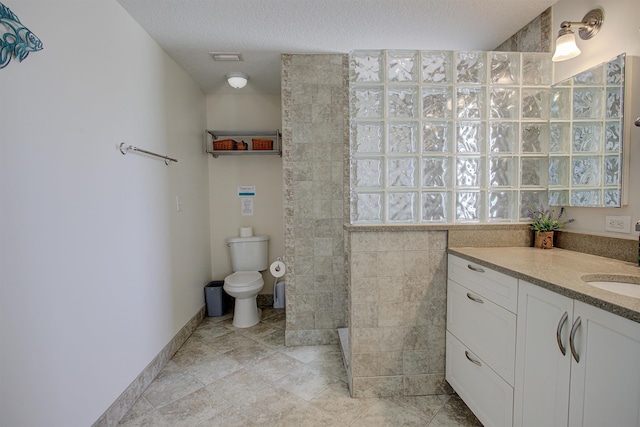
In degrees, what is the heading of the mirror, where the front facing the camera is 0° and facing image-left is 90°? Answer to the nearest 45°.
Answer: approximately 45°

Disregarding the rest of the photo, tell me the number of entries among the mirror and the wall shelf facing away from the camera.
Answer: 0

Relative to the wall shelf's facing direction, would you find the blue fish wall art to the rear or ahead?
ahead

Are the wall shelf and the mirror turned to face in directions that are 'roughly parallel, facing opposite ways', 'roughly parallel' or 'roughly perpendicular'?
roughly perpendicular

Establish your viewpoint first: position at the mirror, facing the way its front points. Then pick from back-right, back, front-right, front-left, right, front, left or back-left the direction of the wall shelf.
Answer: front-right

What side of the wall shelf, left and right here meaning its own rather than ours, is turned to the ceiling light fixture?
front

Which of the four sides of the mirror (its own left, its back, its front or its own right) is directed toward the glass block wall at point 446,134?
front

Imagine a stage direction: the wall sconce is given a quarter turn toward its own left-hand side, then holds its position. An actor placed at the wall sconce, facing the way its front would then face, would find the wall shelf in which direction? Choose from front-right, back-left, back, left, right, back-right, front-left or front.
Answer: back-right

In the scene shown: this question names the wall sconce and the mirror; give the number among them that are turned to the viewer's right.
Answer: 0

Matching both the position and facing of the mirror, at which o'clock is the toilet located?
The toilet is roughly at 1 o'clock from the mirror.

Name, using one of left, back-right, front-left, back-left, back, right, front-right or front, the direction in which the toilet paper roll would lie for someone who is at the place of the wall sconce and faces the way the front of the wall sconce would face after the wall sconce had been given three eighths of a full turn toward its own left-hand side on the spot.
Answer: back

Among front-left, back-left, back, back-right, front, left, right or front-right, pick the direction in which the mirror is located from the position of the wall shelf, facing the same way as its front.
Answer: front-left

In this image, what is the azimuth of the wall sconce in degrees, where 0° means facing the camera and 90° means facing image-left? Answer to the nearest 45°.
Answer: approximately 45°

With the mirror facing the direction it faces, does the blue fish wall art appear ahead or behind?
ahead

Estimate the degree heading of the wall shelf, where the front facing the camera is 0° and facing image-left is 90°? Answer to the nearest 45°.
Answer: approximately 0°
